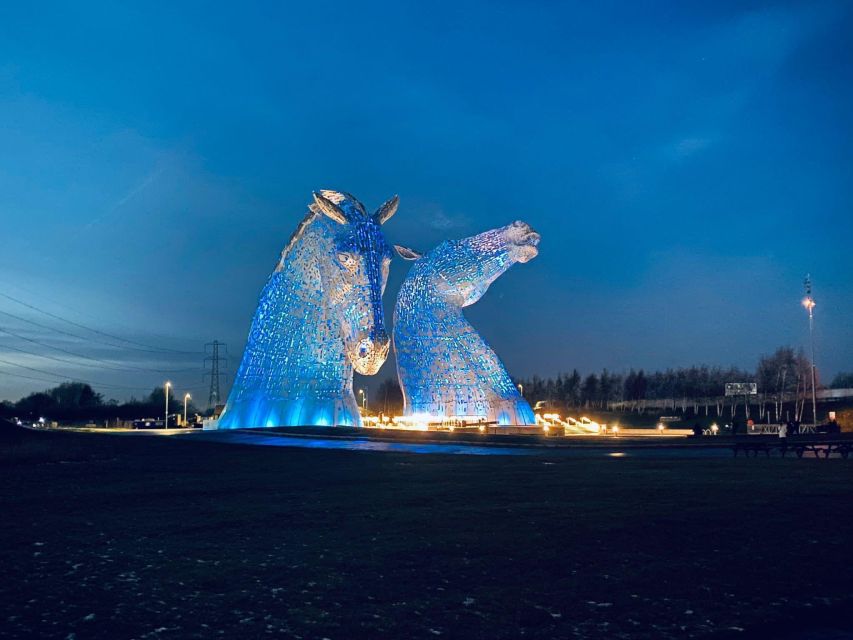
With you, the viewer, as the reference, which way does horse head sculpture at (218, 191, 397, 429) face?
facing the viewer and to the right of the viewer

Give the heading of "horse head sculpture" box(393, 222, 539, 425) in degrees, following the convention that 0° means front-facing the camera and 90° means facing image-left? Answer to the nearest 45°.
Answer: approximately 270°

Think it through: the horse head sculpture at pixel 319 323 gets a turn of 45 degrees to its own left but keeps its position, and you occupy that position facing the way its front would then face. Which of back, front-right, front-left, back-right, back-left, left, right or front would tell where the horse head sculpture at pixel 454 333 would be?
front-left
